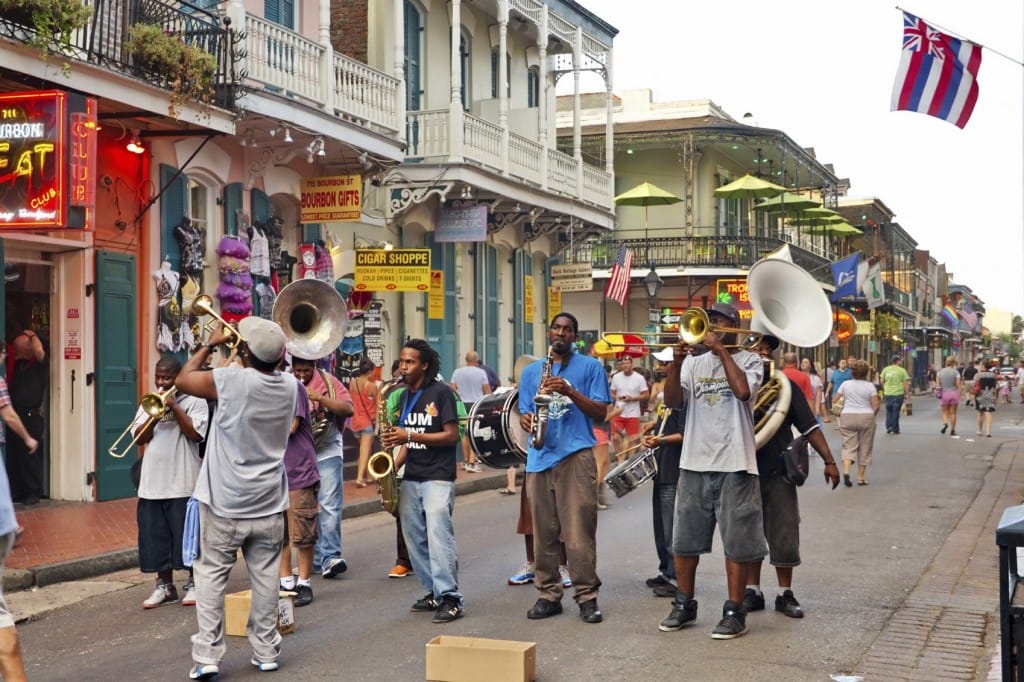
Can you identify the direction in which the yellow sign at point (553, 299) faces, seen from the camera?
facing the viewer and to the right of the viewer

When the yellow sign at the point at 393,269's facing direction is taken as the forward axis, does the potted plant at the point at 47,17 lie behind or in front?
in front

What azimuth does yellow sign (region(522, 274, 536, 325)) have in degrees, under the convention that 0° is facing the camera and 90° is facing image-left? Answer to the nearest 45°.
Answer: approximately 315°

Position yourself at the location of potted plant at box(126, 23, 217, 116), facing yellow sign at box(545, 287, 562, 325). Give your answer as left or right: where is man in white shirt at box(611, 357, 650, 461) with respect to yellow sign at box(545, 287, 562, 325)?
right

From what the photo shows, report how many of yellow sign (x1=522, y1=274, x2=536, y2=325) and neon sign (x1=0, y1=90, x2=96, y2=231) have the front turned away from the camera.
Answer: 0

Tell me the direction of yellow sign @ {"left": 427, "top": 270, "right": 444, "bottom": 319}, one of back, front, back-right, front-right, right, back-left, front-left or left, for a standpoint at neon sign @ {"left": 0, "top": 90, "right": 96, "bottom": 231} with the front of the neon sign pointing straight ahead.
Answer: back-left

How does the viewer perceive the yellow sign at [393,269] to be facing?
facing the viewer

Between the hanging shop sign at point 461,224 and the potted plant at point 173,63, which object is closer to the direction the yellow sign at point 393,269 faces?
the potted plant

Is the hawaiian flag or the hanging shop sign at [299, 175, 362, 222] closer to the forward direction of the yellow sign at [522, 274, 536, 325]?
the hawaiian flag

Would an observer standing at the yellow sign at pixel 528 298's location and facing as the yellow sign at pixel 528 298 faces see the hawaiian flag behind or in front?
in front
